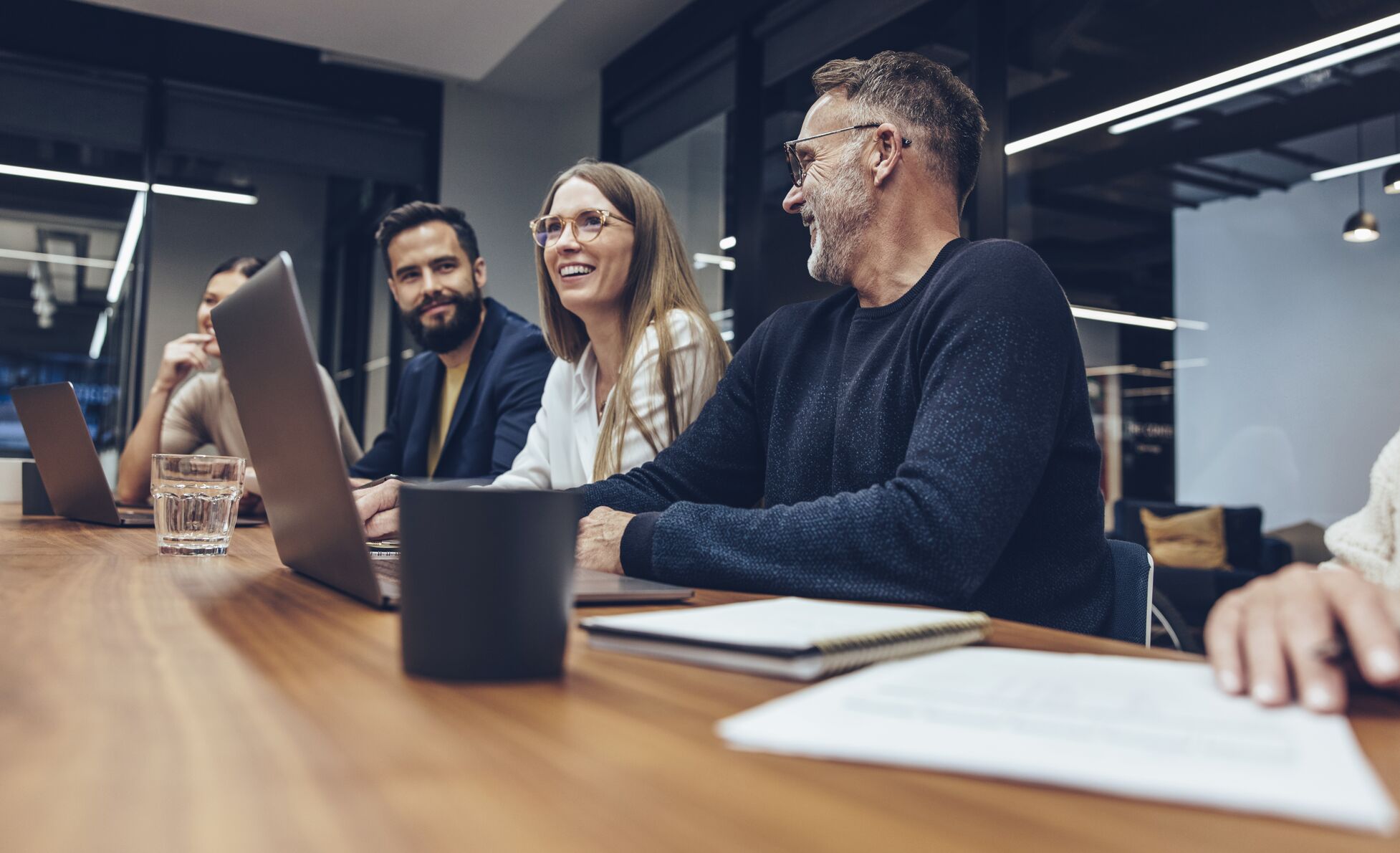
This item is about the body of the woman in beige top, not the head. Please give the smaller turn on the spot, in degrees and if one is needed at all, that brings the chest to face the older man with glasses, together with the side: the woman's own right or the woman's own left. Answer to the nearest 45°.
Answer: approximately 45° to the woman's own left

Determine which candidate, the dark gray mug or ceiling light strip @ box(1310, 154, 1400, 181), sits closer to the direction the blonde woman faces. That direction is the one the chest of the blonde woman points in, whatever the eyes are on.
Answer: the dark gray mug

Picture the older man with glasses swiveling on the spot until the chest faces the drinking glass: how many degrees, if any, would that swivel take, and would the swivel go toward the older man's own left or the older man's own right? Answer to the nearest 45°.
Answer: approximately 45° to the older man's own right

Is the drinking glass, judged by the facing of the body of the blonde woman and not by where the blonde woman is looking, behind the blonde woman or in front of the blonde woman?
in front

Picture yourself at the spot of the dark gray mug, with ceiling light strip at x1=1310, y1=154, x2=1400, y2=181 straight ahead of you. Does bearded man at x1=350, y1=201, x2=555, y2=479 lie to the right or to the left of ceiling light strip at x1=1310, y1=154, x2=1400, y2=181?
left
